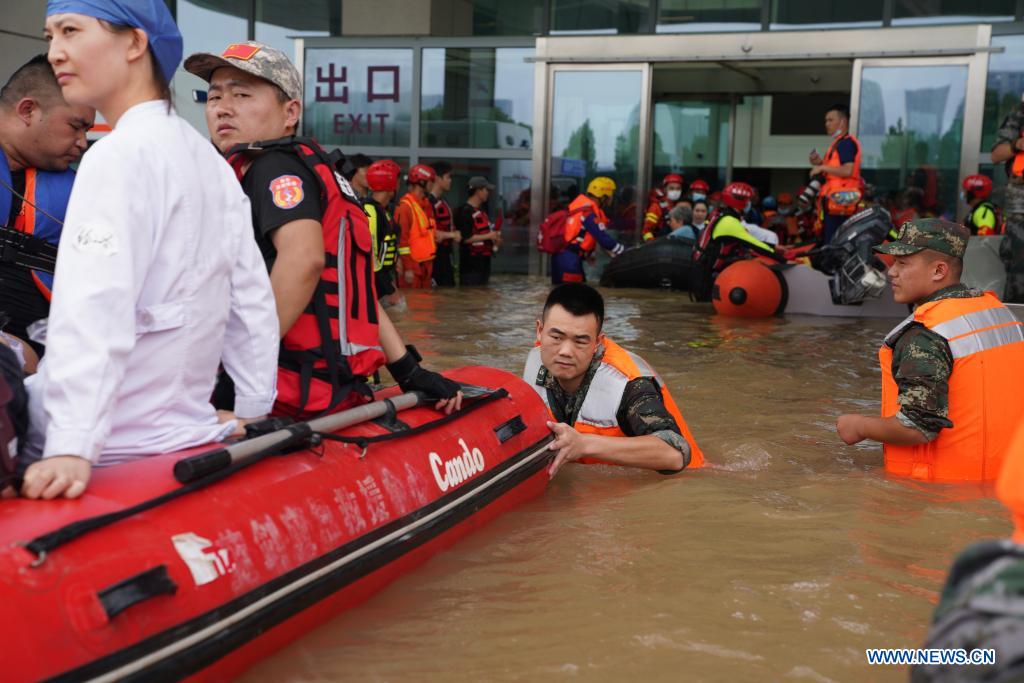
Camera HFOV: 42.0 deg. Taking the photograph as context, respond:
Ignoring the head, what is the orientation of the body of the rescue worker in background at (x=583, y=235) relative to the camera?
to the viewer's right

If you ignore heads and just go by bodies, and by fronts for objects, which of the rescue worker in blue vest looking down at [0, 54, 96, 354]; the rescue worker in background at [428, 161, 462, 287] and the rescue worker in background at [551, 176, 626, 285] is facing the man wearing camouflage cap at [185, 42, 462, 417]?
the rescue worker in blue vest looking down at [0, 54, 96, 354]

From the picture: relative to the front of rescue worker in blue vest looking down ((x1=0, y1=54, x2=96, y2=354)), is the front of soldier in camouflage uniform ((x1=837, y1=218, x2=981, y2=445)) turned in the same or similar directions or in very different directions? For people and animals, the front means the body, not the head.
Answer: very different directions

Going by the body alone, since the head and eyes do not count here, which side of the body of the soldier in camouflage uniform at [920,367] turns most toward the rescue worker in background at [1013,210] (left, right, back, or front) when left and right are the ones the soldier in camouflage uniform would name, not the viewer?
right

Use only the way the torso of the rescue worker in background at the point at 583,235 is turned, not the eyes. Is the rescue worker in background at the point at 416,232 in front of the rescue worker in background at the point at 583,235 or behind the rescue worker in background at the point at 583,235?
behind

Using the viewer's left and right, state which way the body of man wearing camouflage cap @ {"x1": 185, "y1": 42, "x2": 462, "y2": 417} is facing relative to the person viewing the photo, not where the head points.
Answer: facing to the left of the viewer

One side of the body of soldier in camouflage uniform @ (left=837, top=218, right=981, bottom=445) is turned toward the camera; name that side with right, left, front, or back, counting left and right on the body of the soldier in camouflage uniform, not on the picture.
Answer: left
